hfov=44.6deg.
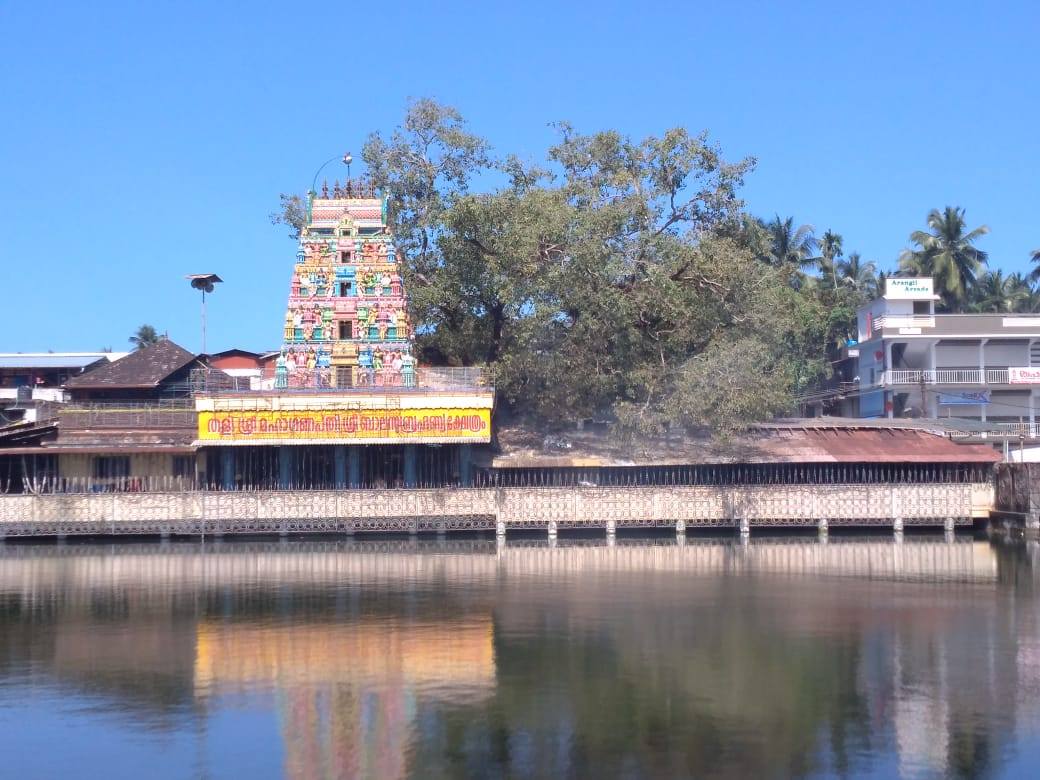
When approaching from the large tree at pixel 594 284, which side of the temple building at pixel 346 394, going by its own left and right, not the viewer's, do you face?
left

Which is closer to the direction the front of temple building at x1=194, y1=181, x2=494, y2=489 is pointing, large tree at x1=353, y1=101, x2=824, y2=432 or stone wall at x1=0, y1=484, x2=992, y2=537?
the stone wall

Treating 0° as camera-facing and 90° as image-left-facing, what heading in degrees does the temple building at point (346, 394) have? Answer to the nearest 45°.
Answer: approximately 0°
